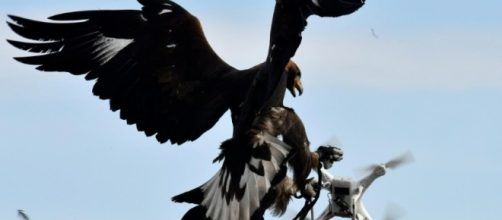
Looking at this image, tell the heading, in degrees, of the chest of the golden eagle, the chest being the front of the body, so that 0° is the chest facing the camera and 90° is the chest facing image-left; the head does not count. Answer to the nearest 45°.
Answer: approximately 225°
